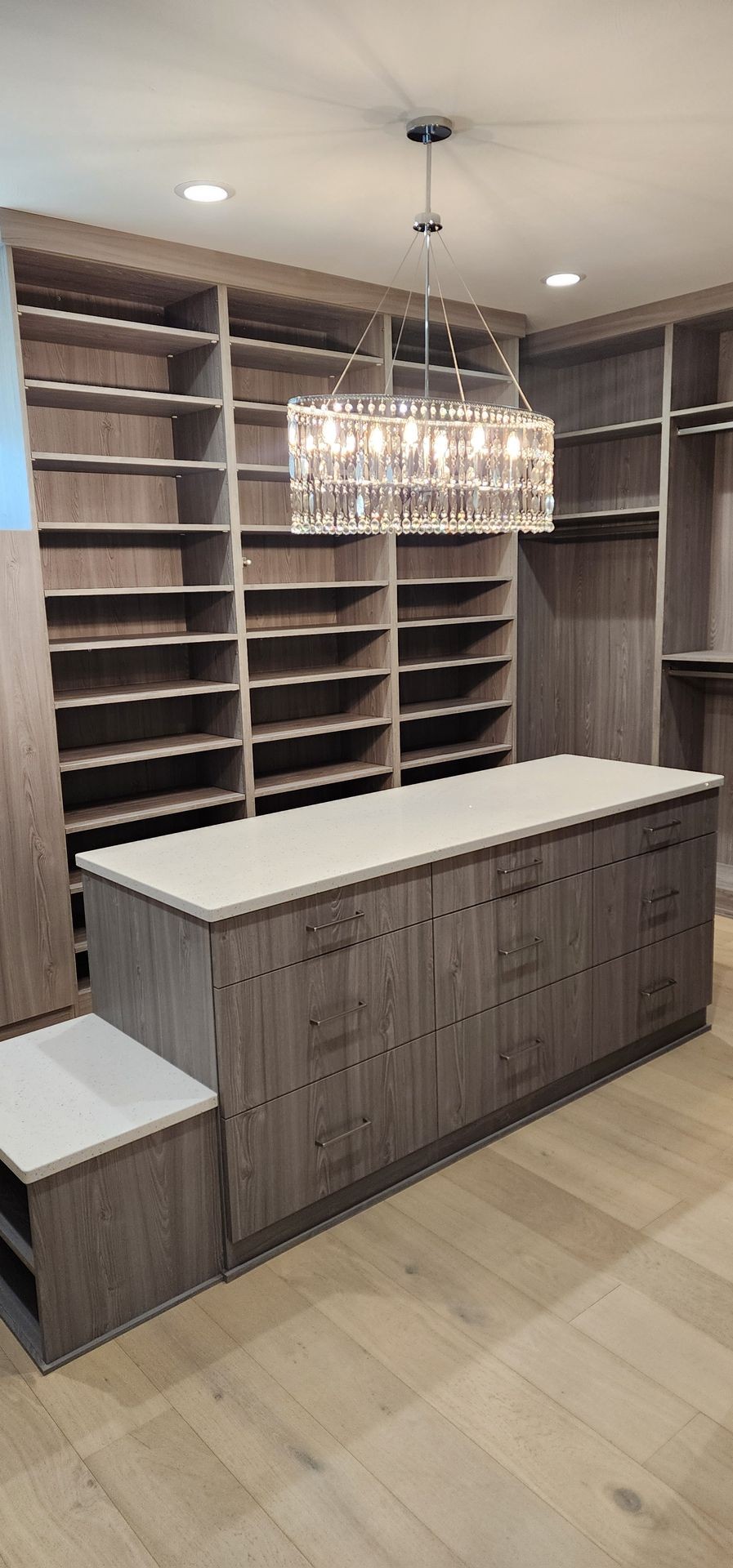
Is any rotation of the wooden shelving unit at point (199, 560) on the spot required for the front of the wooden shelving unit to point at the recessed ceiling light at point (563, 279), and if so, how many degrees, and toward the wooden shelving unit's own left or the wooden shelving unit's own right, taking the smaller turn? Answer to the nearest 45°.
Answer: approximately 45° to the wooden shelving unit's own left

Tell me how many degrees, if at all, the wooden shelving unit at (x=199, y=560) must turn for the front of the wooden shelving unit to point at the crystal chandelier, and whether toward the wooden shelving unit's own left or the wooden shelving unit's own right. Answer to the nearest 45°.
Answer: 0° — it already faces it

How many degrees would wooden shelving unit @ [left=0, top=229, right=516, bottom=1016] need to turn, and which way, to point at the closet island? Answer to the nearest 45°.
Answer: approximately 45° to its right

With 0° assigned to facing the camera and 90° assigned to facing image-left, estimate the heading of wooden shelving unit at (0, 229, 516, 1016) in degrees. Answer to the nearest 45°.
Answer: approximately 315°
